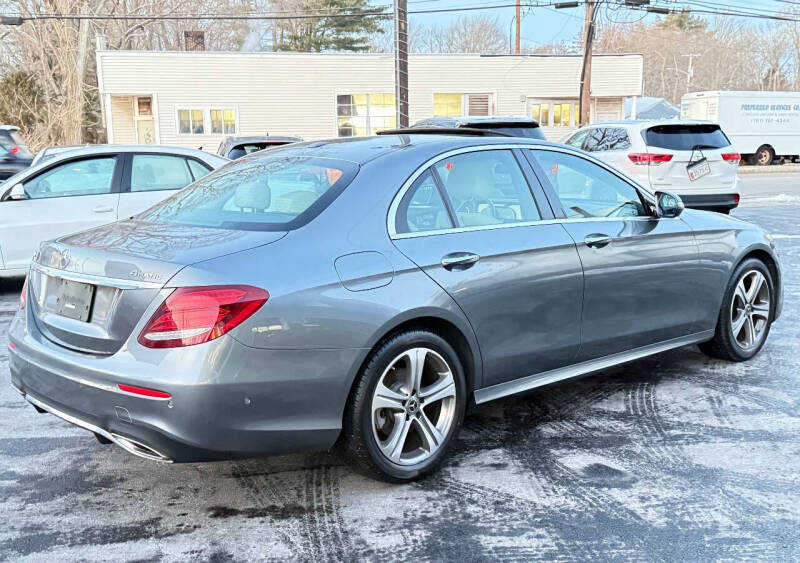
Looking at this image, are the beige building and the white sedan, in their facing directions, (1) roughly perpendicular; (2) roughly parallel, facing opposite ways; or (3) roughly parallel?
roughly perpendicular

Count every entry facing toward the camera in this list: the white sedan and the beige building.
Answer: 1

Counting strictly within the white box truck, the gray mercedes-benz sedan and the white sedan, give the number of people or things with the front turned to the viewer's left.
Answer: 1

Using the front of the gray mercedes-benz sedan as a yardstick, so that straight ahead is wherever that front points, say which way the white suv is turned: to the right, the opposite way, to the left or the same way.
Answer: to the left

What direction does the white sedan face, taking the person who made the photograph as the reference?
facing to the left of the viewer

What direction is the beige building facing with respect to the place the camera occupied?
facing the viewer

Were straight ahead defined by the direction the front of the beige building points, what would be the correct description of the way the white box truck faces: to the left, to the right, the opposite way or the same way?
to the left

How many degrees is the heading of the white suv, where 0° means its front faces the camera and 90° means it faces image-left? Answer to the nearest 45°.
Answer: approximately 135°

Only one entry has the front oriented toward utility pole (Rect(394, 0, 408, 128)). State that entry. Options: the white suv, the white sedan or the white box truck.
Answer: the white suv

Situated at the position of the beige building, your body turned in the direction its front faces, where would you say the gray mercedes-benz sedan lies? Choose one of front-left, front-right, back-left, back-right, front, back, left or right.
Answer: front

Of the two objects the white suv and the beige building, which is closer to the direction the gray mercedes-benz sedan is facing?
the white suv

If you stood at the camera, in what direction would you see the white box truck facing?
facing away from the viewer and to the right of the viewer

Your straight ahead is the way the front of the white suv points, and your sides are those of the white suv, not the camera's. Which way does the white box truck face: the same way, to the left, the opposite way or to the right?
to the right

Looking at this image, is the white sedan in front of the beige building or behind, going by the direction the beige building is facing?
in front

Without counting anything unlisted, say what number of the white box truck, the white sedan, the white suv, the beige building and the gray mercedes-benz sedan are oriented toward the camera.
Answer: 1

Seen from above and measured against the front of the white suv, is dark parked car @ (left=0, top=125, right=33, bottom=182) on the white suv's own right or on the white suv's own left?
on the white suv's own left
